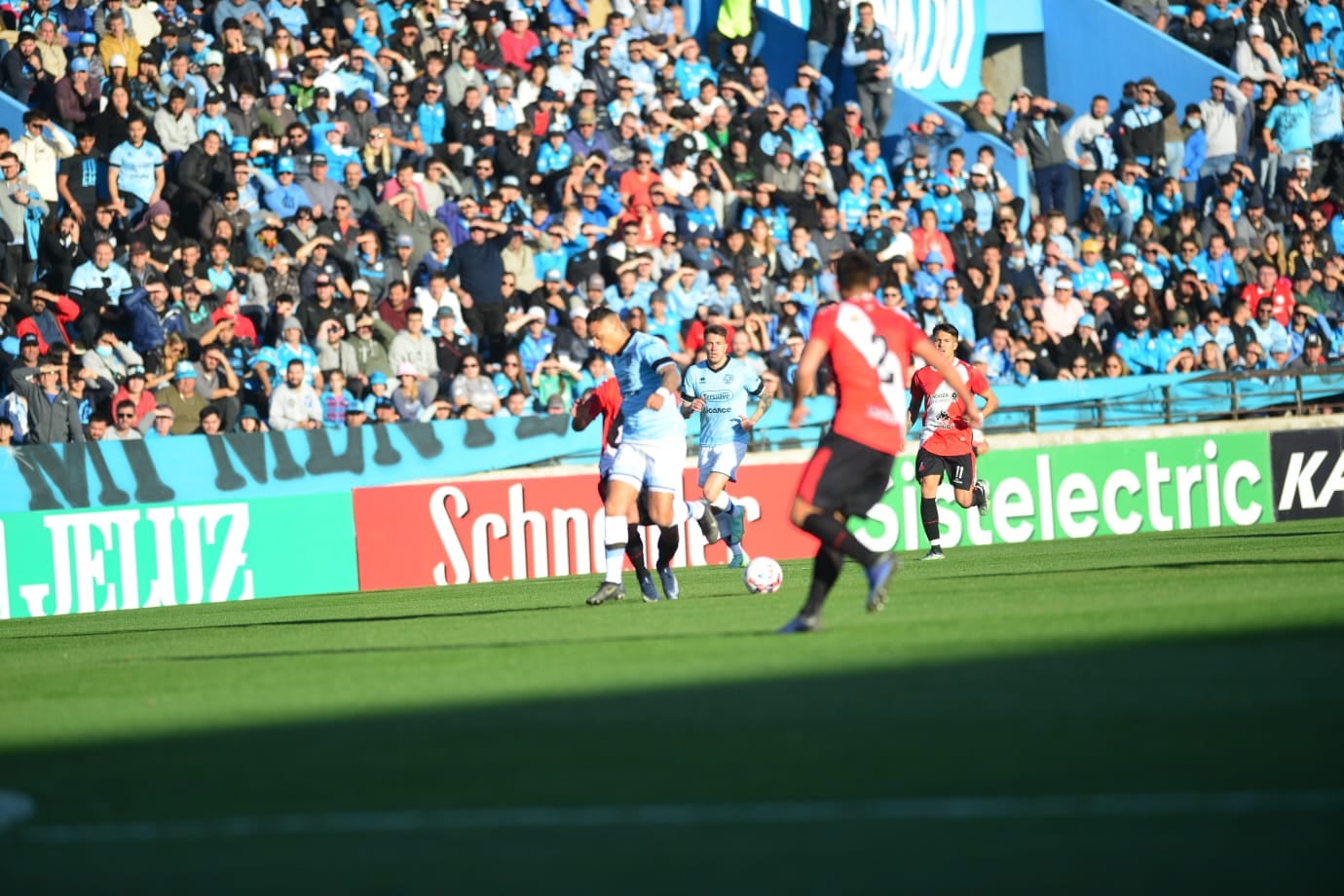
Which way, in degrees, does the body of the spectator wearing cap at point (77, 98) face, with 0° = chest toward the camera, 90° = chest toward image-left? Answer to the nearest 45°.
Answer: approximately 0°

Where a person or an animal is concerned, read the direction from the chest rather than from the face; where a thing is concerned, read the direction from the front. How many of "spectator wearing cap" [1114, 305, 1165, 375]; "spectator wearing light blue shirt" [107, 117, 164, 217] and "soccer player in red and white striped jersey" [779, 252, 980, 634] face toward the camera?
2

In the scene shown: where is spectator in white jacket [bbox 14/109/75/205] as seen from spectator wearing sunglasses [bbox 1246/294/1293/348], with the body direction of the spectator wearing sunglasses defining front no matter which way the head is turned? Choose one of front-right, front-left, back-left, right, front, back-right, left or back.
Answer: front-right

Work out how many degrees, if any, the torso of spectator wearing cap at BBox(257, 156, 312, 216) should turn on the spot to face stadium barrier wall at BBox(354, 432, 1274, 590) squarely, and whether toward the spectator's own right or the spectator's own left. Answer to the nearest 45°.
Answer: approximately 90° to the spectator's own left

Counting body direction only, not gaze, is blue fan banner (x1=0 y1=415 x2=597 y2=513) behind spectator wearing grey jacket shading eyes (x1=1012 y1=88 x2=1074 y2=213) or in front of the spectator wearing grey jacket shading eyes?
in front

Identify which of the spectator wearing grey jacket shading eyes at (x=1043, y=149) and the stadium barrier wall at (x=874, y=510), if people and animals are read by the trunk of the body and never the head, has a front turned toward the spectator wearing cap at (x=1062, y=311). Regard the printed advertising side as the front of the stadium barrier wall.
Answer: the spectator wearing grey jacket shading eyes at (x=1043, y=149)
